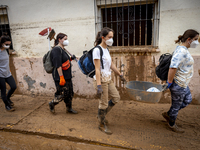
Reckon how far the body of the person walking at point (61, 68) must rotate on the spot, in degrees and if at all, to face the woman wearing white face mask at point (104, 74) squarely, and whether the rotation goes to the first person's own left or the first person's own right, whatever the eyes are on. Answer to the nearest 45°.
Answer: approximately 45° to the first person's own right

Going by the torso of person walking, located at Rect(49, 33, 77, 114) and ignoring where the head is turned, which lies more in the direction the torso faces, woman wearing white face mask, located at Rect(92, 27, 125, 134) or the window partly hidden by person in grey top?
the woman wearing white face mask

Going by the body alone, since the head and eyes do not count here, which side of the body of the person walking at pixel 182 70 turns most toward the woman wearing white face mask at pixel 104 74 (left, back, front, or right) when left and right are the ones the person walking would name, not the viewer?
back

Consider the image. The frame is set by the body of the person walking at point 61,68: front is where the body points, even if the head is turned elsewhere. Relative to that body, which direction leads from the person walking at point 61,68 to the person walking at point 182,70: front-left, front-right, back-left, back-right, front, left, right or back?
front-right

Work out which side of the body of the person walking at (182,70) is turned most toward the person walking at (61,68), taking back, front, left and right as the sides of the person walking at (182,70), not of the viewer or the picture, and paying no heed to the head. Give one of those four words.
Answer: back

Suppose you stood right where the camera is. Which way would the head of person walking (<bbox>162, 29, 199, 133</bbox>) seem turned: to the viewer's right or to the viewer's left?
to the viewer's right

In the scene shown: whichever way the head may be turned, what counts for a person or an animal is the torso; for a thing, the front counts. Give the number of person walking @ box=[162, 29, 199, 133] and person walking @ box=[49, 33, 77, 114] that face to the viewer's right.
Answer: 2

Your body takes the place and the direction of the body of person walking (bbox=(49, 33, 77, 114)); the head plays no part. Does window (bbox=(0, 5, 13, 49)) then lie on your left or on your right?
on your left

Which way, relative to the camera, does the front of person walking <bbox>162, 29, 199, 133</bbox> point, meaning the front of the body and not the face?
to the viewer's right

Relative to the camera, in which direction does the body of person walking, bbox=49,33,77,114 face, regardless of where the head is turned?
to the viewer's right

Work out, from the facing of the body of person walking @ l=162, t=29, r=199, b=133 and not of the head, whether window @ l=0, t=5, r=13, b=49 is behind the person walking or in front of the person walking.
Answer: behind

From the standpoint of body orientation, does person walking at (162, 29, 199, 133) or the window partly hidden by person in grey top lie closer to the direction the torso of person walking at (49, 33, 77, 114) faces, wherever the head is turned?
the person walking
